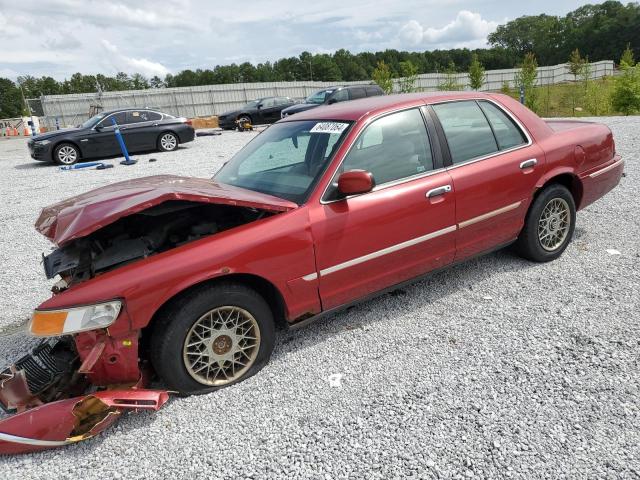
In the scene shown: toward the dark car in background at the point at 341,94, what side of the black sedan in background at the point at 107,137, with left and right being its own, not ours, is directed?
back

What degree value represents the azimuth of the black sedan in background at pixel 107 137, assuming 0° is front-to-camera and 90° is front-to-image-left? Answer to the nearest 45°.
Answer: approximately 90°

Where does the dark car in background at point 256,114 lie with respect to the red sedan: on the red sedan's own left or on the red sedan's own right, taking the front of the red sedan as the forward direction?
on the red sedan's own right

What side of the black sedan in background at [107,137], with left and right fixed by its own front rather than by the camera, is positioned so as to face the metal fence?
right

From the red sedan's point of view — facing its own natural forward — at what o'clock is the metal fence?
The metal fence is roughly at 4 o'clock from the red sedan.

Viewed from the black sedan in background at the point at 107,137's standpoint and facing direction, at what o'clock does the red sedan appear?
The red sedan is roughly at 9 o'clock from the black sedan in background.

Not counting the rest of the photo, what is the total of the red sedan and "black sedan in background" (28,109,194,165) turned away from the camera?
0

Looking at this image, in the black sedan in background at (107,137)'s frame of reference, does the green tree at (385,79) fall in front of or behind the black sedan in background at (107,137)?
behind

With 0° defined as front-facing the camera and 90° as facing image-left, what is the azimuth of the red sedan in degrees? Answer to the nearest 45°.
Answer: approximately 45°

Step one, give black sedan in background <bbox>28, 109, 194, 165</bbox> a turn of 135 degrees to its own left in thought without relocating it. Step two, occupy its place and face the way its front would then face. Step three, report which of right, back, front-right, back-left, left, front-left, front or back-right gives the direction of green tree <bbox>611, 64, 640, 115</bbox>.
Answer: front-left

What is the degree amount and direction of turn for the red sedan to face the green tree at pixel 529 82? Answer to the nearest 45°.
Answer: approximately 180°
